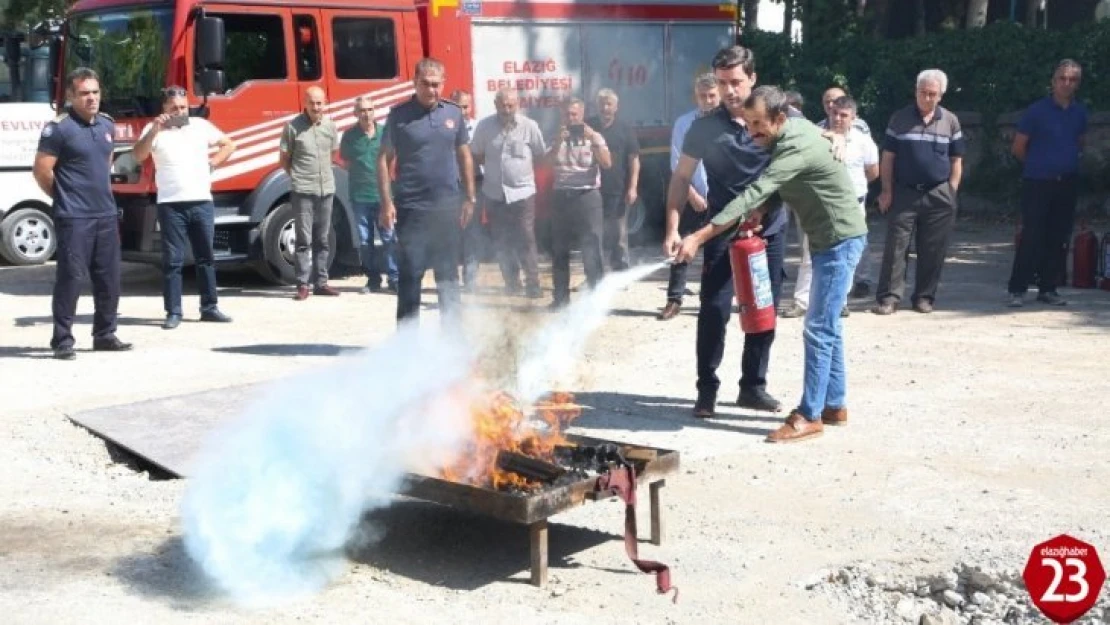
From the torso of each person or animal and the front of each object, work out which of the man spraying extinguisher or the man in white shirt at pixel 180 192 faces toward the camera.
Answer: the man in white shirt

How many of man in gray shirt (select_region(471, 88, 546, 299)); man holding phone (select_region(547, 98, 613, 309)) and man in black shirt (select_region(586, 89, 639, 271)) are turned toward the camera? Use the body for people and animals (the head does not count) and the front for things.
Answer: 3

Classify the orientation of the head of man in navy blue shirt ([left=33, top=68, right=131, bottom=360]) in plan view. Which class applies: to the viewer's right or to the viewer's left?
to the viewer's right

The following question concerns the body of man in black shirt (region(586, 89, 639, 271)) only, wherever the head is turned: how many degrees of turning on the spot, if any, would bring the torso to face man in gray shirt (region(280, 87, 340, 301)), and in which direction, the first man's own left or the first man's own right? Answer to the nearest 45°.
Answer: approximately 90° to the first man's own right

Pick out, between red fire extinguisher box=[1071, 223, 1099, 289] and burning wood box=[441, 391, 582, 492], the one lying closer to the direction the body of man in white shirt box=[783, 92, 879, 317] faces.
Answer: the burning wood

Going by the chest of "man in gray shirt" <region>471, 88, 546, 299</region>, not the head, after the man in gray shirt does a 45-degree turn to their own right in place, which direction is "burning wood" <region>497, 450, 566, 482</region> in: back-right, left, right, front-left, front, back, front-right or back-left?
front-left

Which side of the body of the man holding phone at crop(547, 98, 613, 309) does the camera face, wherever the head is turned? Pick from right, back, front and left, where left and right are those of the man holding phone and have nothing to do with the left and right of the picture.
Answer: front

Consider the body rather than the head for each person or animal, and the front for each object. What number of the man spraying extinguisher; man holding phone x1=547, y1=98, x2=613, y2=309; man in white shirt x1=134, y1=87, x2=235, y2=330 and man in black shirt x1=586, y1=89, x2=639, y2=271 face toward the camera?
3

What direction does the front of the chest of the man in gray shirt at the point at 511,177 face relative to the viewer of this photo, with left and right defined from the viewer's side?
facing the viewer

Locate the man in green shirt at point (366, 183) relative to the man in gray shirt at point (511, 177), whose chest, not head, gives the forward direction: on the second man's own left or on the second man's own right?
on the second man's own right

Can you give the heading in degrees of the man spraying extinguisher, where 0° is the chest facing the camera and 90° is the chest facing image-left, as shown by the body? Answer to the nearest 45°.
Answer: approximately 90°

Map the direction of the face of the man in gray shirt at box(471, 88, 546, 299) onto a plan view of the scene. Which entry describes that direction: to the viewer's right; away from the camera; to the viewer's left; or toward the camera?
toward the camera

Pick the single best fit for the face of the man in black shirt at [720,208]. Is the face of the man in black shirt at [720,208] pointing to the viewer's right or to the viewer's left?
to the viewer's left

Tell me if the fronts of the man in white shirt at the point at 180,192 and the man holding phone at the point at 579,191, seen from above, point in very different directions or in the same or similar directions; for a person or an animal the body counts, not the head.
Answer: same or similar directions

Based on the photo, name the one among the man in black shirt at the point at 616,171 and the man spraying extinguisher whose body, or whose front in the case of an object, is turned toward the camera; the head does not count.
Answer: the man in black shirt
